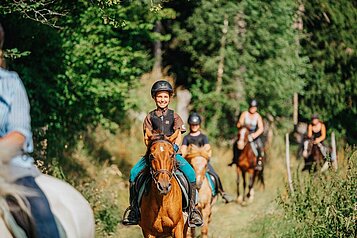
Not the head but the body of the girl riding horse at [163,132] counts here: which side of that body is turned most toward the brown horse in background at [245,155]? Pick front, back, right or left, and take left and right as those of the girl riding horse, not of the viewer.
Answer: back

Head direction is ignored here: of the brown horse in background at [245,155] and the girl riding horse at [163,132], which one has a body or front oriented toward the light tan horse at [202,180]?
the brown horse in background

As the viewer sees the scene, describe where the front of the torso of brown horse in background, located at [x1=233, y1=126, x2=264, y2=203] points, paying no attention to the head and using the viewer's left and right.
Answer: facing the viewer

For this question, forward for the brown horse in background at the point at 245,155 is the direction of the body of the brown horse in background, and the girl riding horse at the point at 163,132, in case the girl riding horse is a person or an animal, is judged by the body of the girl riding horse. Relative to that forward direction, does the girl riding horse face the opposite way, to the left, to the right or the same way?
the same way

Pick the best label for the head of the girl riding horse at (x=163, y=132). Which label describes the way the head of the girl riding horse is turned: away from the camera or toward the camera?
toward the camera

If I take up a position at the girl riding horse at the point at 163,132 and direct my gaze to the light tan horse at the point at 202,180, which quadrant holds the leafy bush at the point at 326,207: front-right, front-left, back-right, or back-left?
front-right

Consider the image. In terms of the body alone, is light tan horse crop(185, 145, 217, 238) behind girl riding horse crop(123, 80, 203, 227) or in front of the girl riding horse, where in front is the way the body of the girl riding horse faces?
behind

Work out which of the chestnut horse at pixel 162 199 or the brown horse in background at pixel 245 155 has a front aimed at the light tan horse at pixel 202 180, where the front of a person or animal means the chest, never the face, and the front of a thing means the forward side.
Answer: the brown horse in background

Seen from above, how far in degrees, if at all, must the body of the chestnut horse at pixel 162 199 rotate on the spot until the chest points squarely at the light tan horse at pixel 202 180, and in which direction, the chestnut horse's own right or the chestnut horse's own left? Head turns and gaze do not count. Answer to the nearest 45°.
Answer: approximately 180°

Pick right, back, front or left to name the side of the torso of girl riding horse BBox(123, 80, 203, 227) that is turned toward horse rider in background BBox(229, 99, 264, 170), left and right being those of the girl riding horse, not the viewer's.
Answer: back

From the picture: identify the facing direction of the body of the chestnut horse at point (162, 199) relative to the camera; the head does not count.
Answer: toward the camera

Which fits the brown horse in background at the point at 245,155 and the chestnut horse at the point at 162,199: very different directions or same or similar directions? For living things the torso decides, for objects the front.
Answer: same or similar directions
